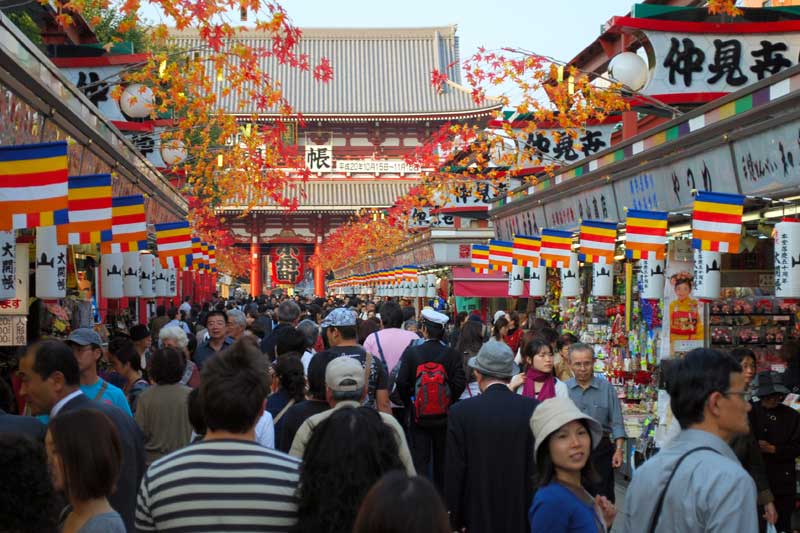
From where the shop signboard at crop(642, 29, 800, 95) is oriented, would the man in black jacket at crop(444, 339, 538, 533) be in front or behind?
in front

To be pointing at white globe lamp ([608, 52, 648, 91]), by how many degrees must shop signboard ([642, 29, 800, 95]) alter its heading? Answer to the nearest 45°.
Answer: approximately 90° to its right

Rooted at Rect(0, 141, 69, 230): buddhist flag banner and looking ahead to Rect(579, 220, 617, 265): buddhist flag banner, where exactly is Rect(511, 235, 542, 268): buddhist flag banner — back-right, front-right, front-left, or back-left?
front-left

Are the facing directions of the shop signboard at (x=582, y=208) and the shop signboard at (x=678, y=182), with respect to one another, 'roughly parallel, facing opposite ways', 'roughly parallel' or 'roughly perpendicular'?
roughly parallel

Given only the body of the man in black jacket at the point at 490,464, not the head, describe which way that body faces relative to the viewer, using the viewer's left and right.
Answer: facing away from the viewer

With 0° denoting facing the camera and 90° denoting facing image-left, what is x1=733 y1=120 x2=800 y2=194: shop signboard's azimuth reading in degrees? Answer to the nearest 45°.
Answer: approximately 45°

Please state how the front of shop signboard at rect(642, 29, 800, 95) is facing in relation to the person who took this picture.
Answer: facing the viewer

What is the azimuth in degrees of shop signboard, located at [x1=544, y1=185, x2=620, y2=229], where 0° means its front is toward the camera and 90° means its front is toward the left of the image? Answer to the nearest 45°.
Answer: approximately 45°

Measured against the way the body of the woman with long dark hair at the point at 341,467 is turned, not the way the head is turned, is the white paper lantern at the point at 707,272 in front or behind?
in front

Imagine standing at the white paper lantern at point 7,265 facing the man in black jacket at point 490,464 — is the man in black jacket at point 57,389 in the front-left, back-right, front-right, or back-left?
front-right
